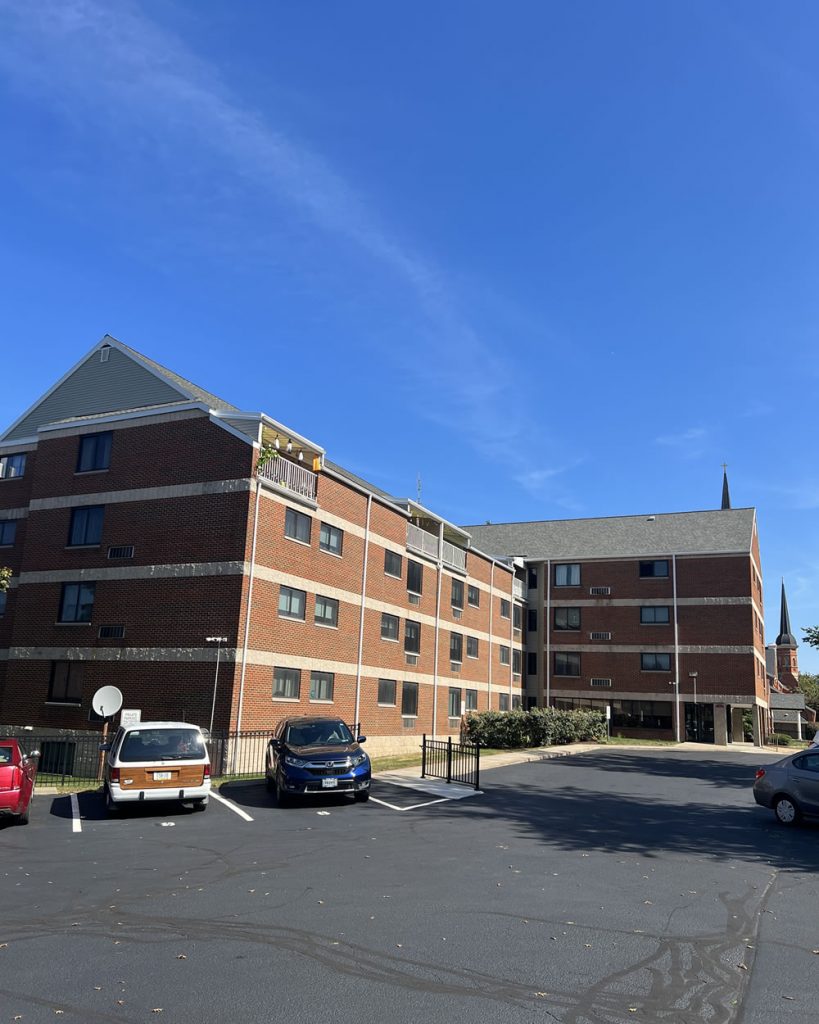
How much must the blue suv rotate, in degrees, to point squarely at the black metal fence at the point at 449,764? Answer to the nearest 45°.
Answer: approximately 135° to its left

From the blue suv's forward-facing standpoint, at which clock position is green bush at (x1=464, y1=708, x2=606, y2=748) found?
The green bush is roughly at 7 o'clock from the blue suv.

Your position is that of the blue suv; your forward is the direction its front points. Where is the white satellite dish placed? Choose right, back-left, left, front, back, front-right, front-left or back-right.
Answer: back-right

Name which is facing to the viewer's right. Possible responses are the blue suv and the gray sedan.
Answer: the gray sedan

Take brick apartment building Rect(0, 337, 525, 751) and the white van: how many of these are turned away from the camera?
1

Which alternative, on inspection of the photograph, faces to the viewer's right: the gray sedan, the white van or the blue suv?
the gray sedan

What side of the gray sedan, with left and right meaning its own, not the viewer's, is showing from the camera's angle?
right

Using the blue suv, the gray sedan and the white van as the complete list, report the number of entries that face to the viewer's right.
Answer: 1

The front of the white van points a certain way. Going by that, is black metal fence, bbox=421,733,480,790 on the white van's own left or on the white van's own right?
on the white van's own right

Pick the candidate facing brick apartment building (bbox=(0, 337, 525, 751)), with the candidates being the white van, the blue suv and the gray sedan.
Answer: the white van

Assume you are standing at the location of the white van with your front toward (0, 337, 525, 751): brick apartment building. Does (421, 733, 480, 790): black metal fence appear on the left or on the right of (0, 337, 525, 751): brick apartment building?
right

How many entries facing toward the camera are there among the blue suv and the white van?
1

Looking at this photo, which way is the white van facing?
away from the camera
